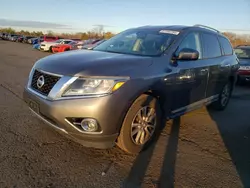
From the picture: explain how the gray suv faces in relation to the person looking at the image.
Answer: facing the viewer and to the left of the viewer
